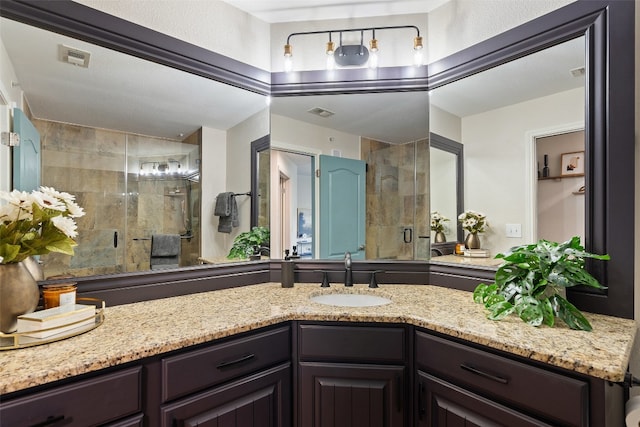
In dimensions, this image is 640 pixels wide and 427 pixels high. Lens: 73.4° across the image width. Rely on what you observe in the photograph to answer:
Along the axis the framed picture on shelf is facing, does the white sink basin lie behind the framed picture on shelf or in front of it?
in front

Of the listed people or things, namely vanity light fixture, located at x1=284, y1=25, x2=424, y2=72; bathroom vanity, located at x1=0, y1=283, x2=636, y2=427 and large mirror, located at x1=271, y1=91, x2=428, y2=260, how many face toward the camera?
3

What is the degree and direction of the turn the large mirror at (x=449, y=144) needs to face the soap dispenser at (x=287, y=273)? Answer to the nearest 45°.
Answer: approximately 45° to its right

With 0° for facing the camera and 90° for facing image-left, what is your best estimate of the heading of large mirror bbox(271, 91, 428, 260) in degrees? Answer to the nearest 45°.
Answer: approximately 0°

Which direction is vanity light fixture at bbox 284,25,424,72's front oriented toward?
toward the camera

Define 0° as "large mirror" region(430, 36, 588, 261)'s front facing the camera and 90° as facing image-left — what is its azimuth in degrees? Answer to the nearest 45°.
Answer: approximately 45°
